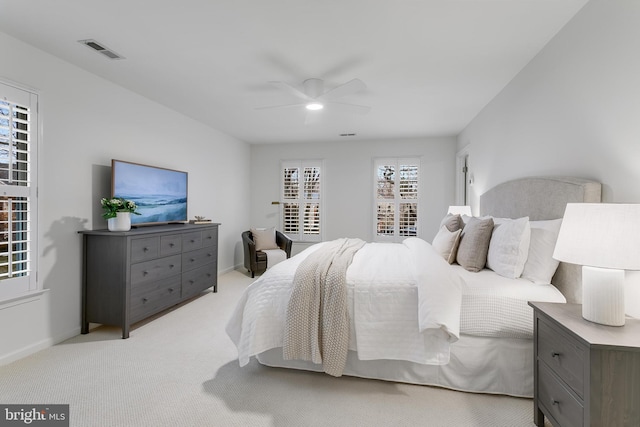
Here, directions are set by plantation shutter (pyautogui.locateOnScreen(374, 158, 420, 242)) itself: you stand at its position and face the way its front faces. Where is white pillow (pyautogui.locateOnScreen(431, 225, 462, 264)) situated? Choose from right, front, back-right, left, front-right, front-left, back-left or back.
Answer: front

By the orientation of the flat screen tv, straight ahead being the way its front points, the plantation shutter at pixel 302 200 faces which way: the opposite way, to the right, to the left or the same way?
to the right

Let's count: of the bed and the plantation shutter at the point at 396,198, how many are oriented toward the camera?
1

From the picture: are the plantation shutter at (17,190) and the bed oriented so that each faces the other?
yes

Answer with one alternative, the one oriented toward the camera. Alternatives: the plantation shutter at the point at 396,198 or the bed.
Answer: the plantation shutter

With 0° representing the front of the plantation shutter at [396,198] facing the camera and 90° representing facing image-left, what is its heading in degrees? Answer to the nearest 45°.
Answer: approximately 0°

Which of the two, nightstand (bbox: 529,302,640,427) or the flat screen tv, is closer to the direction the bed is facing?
the flat screen tv

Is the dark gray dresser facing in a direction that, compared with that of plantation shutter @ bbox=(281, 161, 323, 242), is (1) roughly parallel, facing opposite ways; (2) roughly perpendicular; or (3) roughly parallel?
roughly perpendicular

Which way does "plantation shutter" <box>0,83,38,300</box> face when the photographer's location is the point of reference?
facing the viewer and to the right of the viewer

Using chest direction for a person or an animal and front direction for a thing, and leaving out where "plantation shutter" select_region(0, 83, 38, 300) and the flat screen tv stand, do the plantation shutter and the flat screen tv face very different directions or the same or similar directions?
same or similar directions

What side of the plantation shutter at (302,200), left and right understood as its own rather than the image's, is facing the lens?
front

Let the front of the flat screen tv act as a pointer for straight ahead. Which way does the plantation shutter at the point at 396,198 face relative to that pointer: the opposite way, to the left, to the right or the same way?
to the right

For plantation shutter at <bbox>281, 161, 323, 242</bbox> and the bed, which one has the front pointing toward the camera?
the plantation shutter

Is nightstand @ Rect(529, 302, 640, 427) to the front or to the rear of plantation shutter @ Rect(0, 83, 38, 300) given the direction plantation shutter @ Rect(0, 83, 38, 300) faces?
to the front

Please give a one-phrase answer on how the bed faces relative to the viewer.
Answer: facing to the left of the viewer

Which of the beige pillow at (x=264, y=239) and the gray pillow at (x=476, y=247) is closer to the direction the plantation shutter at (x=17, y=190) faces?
the gray pillow

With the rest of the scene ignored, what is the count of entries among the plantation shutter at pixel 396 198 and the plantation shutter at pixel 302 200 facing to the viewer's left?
0

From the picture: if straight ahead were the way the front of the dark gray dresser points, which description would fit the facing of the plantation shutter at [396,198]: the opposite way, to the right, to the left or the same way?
to the right

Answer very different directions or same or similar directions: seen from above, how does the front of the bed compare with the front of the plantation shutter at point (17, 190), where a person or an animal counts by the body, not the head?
very different directions
